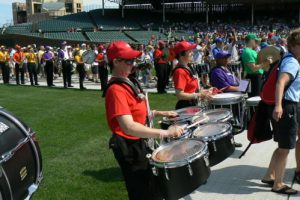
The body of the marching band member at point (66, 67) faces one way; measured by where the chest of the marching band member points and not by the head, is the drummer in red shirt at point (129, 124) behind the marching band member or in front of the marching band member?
in front

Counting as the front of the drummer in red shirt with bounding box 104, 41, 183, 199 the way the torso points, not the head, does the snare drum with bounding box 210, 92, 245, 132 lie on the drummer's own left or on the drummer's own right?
on the drummer's own left

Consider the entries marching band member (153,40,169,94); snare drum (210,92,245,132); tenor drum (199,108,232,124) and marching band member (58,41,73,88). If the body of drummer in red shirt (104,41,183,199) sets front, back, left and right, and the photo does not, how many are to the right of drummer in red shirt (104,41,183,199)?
0

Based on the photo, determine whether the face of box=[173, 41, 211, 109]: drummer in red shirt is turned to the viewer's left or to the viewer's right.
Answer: to the viewer's right

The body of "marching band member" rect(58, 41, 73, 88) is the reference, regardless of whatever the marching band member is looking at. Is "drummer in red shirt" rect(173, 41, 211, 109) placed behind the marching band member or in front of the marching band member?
in front

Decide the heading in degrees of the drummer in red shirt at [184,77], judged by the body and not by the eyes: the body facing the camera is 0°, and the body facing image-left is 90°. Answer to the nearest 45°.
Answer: approximately 270°

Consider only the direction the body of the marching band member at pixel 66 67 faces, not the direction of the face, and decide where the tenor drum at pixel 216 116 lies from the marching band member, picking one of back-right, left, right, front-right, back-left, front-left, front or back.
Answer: front-right

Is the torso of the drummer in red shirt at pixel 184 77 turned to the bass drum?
no

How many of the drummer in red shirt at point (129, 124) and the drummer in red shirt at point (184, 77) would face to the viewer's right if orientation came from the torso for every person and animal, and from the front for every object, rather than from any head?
2

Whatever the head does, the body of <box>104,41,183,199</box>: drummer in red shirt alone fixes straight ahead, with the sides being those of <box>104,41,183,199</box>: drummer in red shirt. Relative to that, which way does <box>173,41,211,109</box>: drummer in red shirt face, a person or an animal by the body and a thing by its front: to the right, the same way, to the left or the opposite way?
the same way

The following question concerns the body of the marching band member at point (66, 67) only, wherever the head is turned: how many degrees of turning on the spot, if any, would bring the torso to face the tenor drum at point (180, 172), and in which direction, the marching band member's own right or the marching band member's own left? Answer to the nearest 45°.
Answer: approximately 45° to the marching band member's own right

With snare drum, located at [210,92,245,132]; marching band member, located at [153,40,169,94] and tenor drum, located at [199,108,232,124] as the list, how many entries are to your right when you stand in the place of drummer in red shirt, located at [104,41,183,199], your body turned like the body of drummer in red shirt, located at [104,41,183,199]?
0

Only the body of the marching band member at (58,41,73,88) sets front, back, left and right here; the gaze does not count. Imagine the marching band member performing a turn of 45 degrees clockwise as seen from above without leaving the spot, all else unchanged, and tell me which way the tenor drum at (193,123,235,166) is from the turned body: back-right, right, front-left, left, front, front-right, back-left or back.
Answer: front

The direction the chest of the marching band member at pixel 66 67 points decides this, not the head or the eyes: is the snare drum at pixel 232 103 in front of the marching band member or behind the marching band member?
in front

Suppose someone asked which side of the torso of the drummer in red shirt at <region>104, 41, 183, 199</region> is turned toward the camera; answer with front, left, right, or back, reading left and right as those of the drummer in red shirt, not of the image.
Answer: right

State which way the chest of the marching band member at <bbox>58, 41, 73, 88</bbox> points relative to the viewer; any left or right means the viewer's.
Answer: facing the viewer and to the right of the viewer

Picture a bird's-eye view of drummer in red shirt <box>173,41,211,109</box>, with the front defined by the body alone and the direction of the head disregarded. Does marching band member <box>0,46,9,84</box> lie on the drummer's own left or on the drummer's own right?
on the drummer's own left
